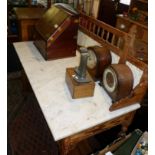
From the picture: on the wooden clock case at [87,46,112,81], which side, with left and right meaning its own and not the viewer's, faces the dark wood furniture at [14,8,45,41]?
right

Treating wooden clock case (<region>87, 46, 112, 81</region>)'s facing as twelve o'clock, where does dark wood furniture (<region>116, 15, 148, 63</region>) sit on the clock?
The dark wood furniture is roughly at 5 o'clock from the wooden clock case.

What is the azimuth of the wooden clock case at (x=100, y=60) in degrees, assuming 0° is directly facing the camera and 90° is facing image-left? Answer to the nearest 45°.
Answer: approximately 45°
